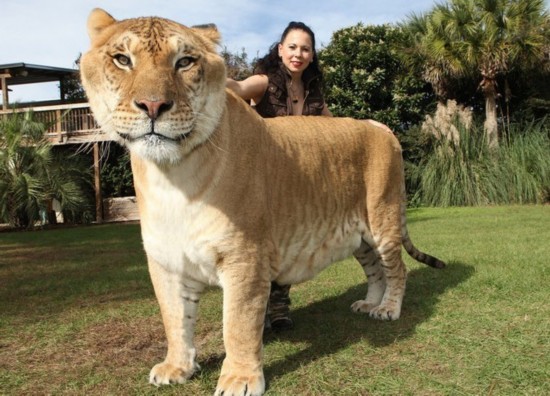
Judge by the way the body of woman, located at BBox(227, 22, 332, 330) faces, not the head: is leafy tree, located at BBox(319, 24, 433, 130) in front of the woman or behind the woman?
behind

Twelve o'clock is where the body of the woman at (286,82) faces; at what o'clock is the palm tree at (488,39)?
The palm tree is roughly at 7 o'clock from the woman.

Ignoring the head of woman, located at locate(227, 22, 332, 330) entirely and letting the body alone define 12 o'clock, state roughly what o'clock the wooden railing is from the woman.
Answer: The wooden railing is roughly at 5 o'clock from the woman.

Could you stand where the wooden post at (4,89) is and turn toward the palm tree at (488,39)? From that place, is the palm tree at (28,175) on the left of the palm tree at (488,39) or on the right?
right

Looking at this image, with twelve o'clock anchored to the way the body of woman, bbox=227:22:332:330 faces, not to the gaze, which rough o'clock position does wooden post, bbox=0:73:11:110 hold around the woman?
The wooden post is roughly at 5 o'clock from the woman.

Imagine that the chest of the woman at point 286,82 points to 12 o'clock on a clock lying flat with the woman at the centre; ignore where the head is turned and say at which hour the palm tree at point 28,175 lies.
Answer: The palm tree is roughly at 5 o'clock from the woman.

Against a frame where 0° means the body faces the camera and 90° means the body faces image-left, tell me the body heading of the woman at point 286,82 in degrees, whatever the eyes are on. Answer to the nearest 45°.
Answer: approximately 0°
